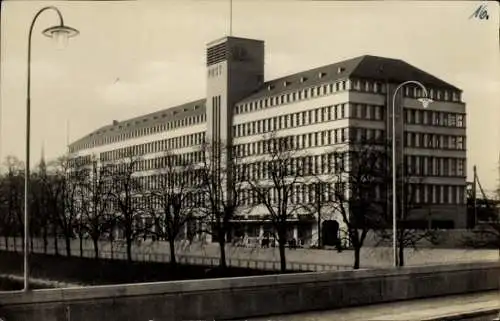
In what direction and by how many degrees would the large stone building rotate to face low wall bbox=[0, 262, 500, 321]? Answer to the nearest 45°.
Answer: approximately 45° to its left

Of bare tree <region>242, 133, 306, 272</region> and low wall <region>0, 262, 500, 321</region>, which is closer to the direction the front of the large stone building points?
the low wall

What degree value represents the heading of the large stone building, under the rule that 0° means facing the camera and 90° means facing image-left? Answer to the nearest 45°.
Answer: approximately 45°

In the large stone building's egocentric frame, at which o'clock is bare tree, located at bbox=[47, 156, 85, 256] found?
The bare tree is roughly at 1 o'clock from the large stone building.

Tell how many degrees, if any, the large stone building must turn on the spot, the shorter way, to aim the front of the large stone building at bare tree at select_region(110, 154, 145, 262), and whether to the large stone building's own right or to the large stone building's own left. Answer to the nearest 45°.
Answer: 0° — it already faces it

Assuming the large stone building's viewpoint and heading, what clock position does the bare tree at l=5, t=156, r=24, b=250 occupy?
The bare tree is roughly at 1 o'clock from the large stone building.
